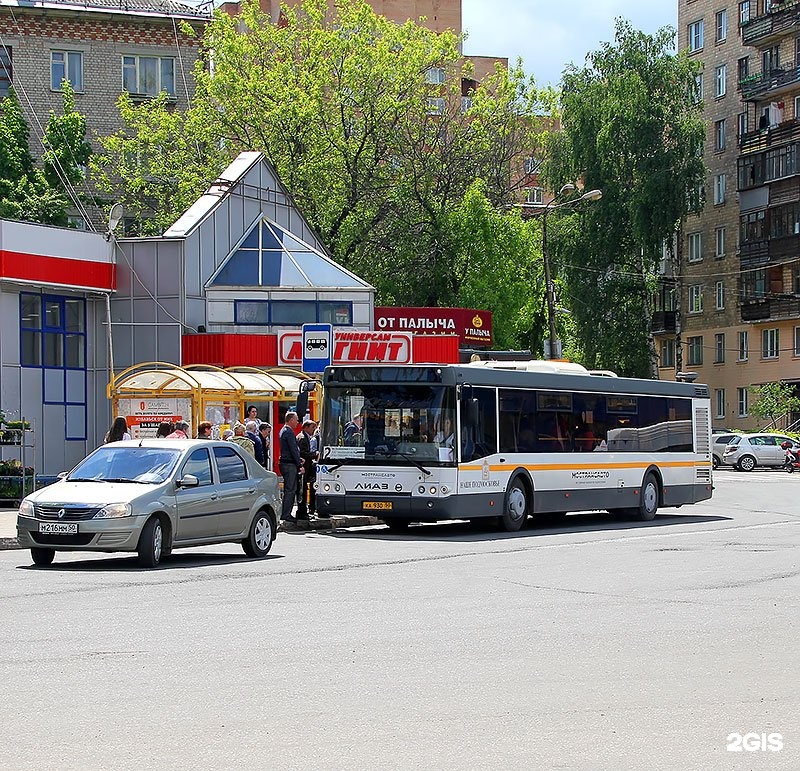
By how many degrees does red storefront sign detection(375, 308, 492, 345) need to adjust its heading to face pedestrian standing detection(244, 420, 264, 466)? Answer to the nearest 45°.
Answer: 0° — it already faces them

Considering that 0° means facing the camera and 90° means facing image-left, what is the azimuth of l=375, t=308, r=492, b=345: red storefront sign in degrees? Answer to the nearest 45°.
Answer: approximately 0°

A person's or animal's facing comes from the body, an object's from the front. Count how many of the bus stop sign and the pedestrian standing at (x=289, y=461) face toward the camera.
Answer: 1

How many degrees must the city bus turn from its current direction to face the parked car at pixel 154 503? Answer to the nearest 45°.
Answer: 0° — it already faces it

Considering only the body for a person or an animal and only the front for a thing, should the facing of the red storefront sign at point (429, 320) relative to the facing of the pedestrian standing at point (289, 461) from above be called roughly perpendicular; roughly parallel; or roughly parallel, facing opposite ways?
roughly perpendicular

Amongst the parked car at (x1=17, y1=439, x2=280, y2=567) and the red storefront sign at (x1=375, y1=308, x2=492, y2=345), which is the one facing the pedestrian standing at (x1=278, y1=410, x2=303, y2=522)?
the red storefront sign

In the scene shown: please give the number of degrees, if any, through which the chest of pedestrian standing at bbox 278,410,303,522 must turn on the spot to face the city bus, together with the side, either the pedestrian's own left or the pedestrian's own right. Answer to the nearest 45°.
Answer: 0° — they already face it

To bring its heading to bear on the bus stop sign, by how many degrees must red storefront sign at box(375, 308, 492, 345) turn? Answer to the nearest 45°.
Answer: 0° — it already faces it

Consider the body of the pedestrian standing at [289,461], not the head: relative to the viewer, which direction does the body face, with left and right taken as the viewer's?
facing to the right of the viewer
